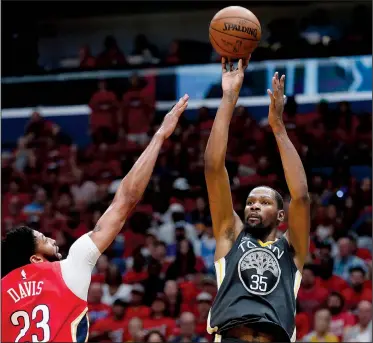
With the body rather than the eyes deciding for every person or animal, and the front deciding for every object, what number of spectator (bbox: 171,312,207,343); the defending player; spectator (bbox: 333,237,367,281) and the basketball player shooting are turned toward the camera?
3

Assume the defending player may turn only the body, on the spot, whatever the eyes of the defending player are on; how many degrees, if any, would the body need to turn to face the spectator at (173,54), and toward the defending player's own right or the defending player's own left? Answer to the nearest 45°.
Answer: approximately 45° to the defending player's own left

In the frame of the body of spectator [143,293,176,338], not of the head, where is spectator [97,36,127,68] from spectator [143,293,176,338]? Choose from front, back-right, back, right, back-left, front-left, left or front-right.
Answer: back

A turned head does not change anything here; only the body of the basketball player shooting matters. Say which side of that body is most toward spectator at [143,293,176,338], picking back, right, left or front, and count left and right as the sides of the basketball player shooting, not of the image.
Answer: back

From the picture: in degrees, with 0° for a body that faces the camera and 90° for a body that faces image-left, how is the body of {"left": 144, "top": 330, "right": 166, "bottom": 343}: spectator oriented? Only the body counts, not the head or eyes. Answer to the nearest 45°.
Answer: approximately 0°

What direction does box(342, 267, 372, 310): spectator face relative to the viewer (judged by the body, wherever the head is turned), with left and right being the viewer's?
facing the viewer

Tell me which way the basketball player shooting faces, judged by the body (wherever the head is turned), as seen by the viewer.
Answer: toward the camera

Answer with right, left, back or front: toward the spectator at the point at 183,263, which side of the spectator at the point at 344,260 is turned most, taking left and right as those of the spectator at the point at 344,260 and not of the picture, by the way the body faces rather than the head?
right

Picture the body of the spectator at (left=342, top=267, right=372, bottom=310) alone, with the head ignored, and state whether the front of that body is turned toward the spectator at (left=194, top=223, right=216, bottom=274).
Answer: no

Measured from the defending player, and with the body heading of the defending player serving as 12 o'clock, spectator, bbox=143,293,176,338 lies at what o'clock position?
The spectator is roughly at 11 o'clock from the defending player.

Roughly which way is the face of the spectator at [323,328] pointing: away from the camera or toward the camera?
toward the camera

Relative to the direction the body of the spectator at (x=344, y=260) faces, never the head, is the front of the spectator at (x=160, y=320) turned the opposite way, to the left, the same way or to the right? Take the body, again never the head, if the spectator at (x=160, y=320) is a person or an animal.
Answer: the same way

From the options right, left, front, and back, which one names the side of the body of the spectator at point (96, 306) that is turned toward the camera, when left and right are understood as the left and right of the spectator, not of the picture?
front

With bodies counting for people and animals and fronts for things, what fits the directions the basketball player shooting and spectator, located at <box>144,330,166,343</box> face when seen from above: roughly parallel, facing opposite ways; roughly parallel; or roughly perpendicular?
roughly parallel

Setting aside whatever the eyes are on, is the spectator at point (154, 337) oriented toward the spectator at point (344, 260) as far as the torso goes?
no

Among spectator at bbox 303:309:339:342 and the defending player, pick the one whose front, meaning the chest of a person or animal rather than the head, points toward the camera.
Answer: the spectator

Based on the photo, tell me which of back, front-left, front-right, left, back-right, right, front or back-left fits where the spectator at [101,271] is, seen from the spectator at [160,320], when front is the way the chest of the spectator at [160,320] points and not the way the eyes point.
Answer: back-right
